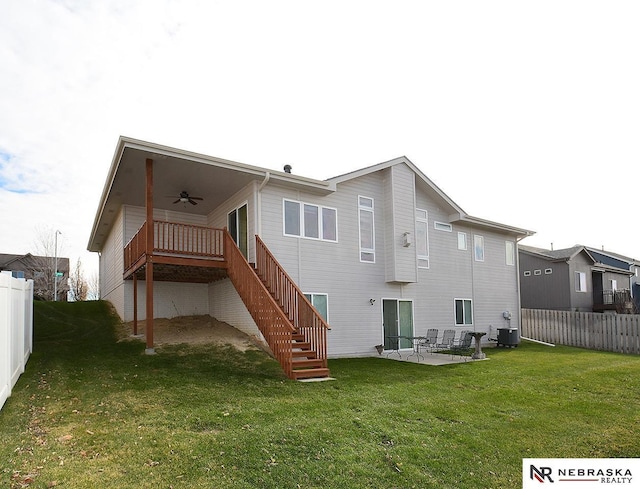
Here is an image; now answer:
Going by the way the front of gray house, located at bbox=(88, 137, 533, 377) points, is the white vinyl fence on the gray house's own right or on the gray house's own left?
on the gray house's own left

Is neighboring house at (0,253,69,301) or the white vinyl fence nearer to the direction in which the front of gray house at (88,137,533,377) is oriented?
the neighboring house

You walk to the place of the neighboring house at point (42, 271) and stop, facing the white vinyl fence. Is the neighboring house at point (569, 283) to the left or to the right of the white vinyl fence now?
left

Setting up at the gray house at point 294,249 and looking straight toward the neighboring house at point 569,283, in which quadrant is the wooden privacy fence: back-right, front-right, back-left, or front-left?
front-right

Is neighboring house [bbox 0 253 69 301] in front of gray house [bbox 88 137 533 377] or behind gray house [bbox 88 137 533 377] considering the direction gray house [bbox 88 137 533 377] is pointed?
in front

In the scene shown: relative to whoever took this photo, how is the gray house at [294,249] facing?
facing away from the viewer and to the left of the viewer

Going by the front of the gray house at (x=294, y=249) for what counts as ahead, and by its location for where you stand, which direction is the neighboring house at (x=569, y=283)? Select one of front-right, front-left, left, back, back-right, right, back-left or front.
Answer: right

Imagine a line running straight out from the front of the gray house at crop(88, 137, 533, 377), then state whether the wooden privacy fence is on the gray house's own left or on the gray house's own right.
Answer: on the gray house's own right
